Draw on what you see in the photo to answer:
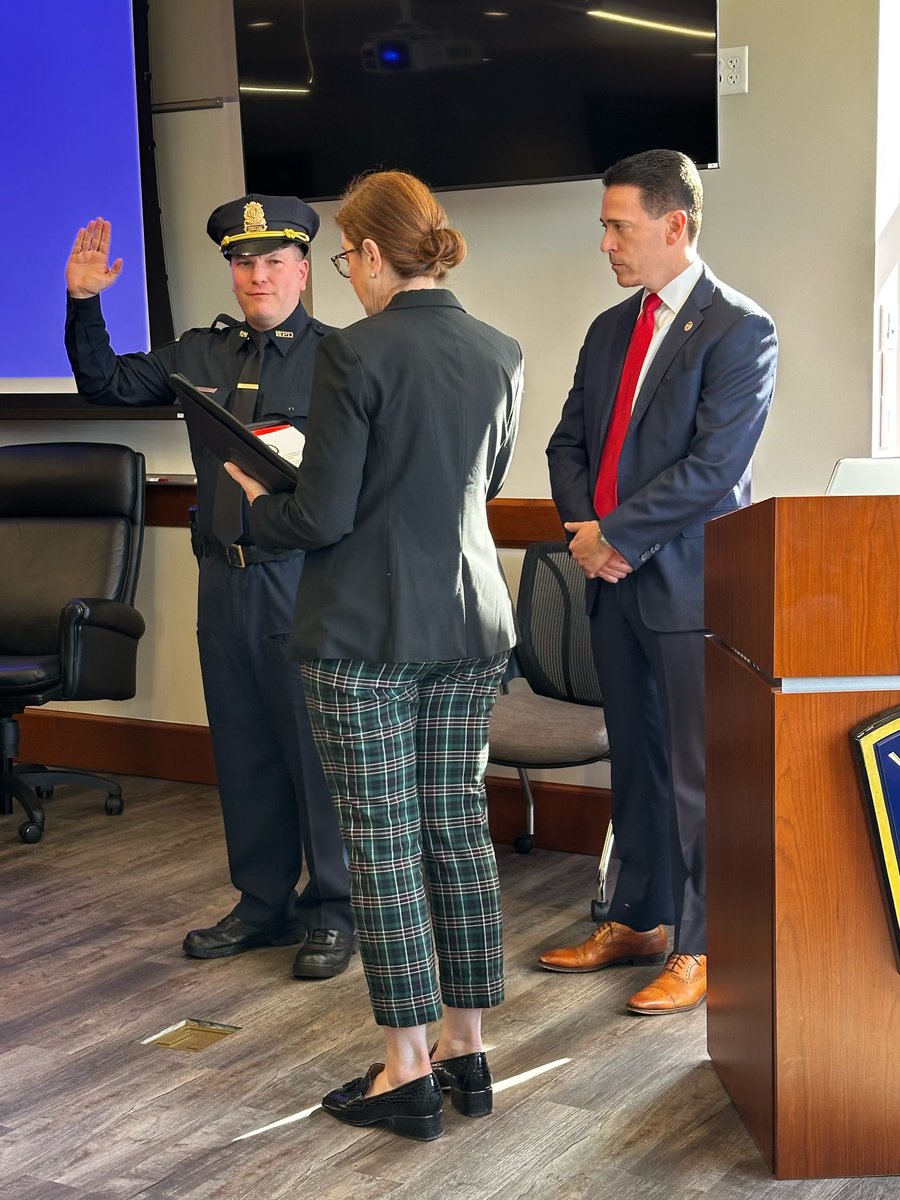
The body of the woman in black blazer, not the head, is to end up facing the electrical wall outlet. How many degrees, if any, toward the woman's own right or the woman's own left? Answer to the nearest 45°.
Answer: approximately 90° to the woman's own right

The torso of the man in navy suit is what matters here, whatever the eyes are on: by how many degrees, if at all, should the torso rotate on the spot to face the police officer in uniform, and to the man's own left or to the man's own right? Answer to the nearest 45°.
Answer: approximately 45° to the man's own right

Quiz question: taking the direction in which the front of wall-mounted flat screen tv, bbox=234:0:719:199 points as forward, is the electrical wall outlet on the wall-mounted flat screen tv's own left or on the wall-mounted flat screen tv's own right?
on the wall-mounted flat screen tv's own left

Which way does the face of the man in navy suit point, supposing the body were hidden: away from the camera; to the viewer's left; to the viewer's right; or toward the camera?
to the viewer's left

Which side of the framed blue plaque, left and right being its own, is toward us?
front

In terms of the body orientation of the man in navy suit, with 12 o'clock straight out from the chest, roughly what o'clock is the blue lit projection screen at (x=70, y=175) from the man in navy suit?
The blue lit projection screen is roughly at 3 o'clock from the man in navy suit.

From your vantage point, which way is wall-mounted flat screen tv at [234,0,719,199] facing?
toward the camera

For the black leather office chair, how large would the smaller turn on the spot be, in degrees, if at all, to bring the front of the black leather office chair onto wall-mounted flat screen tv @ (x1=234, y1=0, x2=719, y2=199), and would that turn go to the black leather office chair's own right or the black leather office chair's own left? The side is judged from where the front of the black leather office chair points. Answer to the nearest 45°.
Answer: approximately 90° to the black leather office chair's own left

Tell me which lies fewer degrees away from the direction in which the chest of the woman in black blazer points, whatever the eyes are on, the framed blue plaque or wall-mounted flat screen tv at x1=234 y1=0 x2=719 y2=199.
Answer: the wall-mounted flat screen tv

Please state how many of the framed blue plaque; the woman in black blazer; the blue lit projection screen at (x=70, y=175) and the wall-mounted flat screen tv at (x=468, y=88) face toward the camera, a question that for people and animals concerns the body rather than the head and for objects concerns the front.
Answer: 3

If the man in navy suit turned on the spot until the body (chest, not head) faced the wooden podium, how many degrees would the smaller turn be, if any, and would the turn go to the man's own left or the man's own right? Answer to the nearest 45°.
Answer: approximately 45° to the man's own left

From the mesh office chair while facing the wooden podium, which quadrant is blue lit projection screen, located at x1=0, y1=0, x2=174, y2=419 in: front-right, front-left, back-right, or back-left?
back-right

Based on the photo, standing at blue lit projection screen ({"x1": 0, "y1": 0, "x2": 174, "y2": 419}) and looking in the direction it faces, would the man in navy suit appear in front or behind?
in front

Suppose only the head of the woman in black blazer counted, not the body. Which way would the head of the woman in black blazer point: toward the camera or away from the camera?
away from the camera

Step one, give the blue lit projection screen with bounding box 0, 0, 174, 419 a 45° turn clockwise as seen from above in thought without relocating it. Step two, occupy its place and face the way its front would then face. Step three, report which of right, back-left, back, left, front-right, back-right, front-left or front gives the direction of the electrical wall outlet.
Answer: left

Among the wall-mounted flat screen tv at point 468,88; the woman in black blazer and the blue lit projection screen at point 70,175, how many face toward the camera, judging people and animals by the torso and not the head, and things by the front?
2

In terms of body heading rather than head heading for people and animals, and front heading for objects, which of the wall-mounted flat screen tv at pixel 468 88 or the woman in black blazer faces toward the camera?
the wall-mounted flat screen tv

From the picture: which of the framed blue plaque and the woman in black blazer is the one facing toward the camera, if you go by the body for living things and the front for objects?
the framed blue plaque
